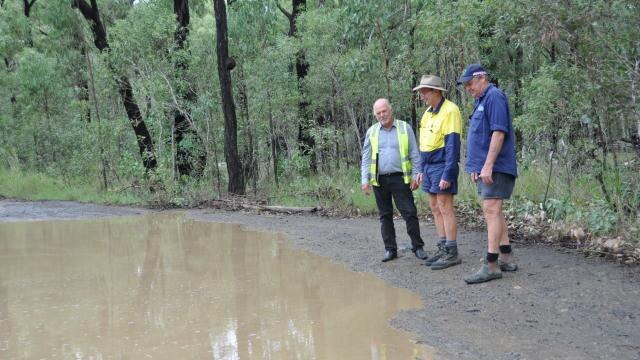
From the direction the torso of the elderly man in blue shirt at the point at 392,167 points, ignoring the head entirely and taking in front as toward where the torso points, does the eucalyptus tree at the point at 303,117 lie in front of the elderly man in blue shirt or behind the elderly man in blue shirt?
behind

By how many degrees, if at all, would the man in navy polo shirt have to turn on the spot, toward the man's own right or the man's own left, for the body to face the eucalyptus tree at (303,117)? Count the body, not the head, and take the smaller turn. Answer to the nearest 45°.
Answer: approximately 90° to the man's own right

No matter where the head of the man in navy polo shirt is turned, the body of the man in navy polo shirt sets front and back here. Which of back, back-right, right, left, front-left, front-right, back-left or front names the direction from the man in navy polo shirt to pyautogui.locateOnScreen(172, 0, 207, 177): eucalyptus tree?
right

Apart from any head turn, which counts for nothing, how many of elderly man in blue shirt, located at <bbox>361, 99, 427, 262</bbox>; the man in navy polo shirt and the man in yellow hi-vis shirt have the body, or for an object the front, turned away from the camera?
0

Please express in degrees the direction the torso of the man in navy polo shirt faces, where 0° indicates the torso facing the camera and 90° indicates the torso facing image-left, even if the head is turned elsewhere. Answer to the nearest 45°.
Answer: approximately 45°

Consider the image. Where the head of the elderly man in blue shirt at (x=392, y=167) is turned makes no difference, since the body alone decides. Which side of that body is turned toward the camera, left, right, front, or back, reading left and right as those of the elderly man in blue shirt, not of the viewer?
front

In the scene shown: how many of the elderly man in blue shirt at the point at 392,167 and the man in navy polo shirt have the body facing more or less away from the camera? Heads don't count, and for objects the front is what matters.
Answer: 0

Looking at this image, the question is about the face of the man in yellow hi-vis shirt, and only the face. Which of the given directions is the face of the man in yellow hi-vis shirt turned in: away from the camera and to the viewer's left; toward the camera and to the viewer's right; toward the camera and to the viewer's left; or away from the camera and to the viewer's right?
toward the camera and to the viewer's left

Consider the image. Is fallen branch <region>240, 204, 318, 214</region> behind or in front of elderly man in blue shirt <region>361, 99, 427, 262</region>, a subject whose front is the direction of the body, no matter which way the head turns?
behind

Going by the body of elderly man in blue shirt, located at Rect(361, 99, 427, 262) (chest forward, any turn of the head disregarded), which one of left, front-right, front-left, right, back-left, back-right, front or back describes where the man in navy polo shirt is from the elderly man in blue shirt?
front-left
